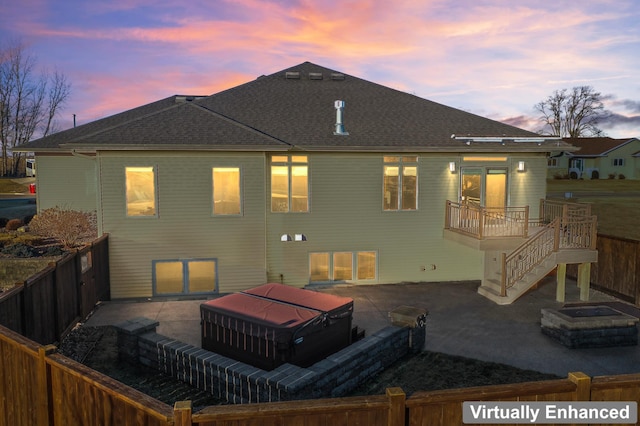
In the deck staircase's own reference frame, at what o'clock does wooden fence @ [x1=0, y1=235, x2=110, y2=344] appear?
The wooden fence is roughly at 12 o'clock from the deck staircase.

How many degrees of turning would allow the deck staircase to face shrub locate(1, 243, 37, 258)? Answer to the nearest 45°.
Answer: approximately 45° to its right

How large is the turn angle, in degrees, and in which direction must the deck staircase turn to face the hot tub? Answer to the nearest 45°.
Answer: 0° — it already faces it

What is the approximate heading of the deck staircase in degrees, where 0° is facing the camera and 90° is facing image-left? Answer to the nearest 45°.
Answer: approximately 45°

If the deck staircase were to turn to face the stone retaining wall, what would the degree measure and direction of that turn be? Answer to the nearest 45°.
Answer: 0° — it already faces it

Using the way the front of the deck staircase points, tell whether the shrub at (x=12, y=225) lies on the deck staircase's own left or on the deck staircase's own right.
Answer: on the deck staircase's own right

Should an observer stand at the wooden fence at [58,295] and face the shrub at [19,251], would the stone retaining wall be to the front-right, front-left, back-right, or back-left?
back-right

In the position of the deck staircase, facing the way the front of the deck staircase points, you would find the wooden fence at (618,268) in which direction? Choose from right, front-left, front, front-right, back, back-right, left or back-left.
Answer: back
